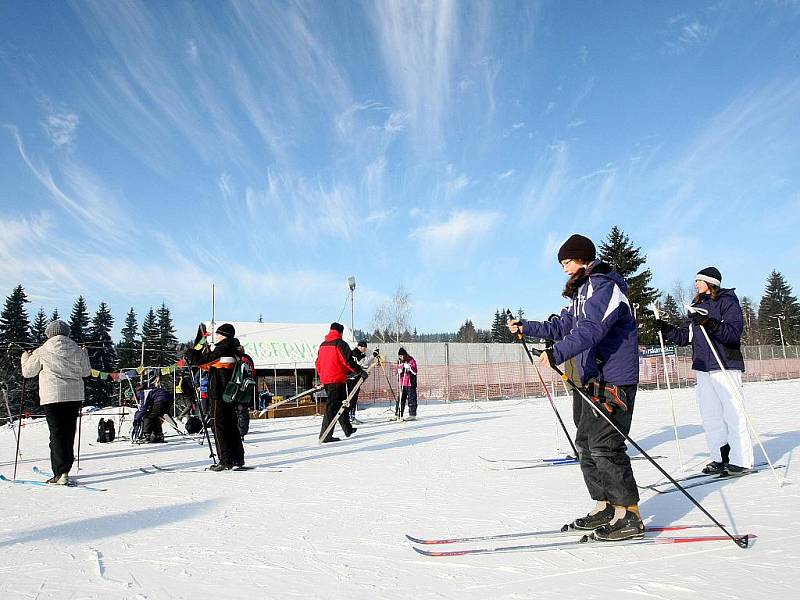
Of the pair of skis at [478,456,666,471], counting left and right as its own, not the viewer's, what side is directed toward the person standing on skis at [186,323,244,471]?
front

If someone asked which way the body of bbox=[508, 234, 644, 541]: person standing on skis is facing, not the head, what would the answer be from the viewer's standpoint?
to the viewer's left

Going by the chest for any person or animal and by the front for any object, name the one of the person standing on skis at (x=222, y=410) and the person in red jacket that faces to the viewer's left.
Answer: the person standing on skis

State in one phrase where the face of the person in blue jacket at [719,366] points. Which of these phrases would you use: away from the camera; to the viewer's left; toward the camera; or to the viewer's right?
to the viewer's left

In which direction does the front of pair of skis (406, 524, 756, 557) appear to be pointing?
to the viewer's left

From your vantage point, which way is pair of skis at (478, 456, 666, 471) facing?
to the viewer's left

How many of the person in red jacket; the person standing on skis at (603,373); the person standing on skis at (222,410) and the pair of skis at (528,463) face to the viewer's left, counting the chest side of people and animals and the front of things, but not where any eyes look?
3

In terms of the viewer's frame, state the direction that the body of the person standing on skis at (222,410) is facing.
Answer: to the viewer's left

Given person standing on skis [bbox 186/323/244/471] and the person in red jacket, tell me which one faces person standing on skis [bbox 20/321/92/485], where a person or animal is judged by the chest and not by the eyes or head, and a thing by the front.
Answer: person standing on skis [bbox 186/323/244/471]

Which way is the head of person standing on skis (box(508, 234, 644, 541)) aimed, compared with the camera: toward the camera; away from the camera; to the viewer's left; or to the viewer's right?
to the viewer's left

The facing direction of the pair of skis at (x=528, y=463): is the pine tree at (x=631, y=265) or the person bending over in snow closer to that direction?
the person bending over in snow

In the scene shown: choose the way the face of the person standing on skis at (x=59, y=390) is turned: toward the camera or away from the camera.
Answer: away from the camera

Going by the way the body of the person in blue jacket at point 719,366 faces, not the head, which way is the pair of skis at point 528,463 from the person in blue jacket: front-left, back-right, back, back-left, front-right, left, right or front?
front-right

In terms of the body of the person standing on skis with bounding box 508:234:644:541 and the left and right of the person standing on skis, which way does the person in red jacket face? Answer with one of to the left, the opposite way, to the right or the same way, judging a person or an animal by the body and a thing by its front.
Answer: to the right

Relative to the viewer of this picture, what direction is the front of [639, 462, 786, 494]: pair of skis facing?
facing the viewer and to the left of the viewer
